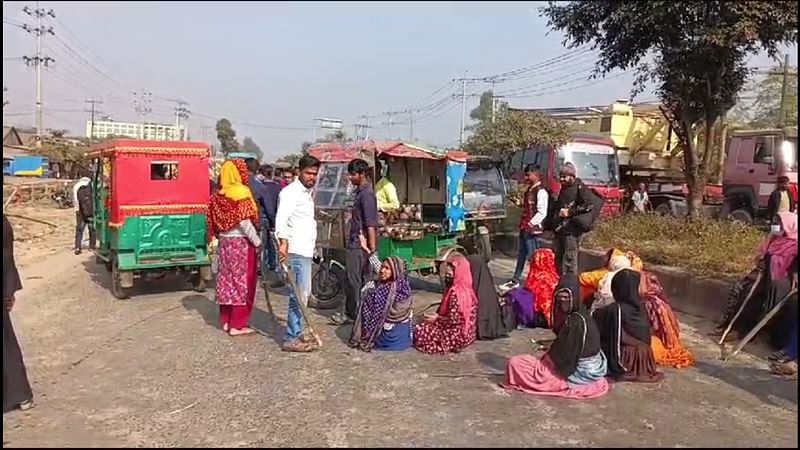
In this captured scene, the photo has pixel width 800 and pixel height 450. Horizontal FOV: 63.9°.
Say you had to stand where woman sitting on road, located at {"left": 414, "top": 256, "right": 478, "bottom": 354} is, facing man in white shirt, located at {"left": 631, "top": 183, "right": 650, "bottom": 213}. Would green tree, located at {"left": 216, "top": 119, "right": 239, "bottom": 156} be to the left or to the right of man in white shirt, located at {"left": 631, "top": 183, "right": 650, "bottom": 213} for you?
left

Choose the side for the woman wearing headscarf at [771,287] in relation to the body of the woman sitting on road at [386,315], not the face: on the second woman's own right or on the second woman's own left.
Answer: on the second woman's own left

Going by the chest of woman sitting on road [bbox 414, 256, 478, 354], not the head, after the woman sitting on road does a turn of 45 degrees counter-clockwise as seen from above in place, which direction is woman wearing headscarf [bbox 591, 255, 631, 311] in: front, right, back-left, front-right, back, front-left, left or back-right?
back-left

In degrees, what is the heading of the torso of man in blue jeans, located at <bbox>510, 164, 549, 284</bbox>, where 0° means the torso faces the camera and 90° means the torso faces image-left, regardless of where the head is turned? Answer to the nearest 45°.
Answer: approximately 45°

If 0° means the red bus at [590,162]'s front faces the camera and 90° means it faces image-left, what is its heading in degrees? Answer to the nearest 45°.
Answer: approximately 315°

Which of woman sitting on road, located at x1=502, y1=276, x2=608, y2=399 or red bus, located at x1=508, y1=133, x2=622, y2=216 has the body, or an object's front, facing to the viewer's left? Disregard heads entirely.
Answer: the woman sitting on road
